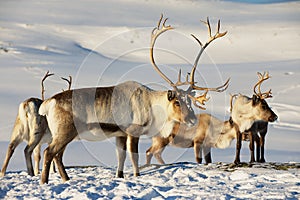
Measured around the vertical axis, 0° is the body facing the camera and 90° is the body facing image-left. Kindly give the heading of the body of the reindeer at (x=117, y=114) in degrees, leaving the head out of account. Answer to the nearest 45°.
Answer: approximately 270°

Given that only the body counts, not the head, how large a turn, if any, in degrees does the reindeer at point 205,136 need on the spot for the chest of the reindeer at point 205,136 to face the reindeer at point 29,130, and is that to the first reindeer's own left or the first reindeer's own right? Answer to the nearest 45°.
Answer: approximately 135° to the first reindeer's own right

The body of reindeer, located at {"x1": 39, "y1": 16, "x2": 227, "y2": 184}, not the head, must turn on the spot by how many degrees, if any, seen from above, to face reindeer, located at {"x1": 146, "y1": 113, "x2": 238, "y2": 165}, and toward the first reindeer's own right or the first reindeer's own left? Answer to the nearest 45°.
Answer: approximately 45° to the first reindeer's own left

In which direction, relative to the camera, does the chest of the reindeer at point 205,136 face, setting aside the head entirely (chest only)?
to the viewer's right

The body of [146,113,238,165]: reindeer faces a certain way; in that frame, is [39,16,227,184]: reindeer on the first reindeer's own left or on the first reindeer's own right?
on the first reindeer's own right

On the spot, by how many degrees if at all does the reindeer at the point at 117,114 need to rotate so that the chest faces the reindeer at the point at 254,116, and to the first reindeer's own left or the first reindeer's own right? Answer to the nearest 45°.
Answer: approximately 45° to the first reindeer's own left
